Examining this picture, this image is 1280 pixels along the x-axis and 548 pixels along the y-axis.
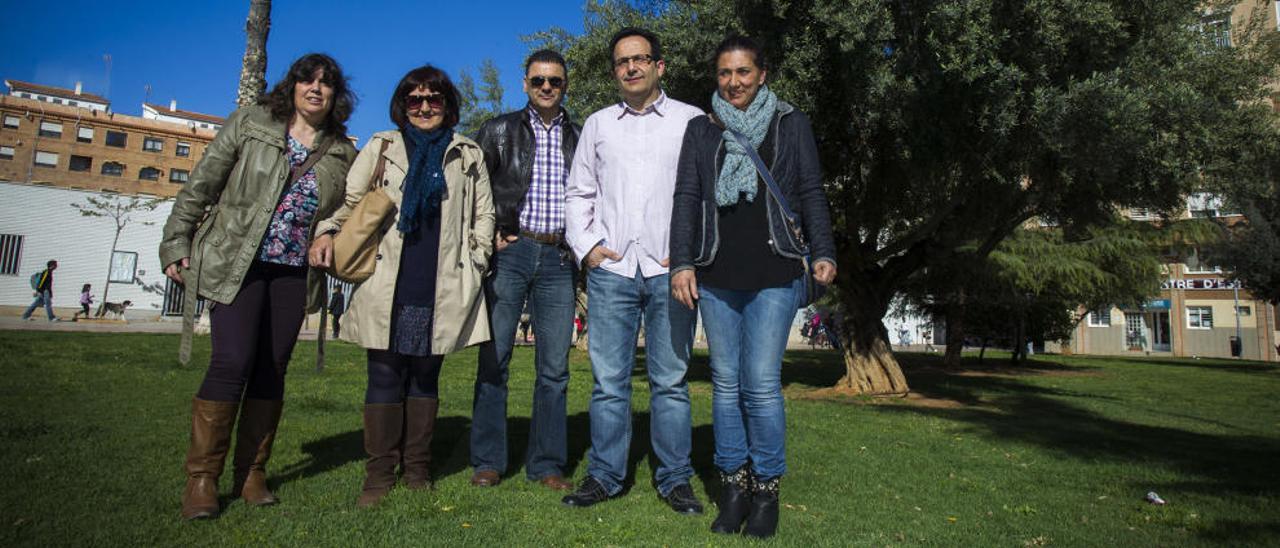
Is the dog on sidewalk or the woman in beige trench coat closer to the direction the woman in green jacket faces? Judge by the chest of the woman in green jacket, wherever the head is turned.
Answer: the woman in beige trench coat

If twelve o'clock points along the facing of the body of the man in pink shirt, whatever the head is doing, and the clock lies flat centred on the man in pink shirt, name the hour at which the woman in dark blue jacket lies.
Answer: The woman in dark blue jacket is roughly at 10 o'clock from the man in pink shirt.

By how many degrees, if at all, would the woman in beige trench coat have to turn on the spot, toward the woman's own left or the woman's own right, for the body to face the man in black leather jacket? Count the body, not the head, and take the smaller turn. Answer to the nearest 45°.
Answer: approximately 90° to the woman's own left

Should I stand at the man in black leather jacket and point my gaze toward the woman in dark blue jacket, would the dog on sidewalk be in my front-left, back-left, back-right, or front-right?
back-left

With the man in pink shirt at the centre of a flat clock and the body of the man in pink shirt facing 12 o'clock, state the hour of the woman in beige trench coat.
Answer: The woman in beige trench coat is roughly at 3 o'clock from the man in pink shirt.
